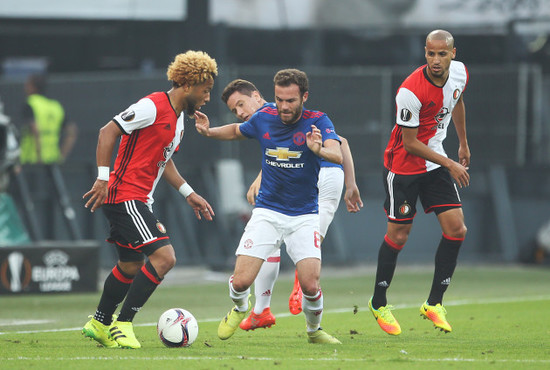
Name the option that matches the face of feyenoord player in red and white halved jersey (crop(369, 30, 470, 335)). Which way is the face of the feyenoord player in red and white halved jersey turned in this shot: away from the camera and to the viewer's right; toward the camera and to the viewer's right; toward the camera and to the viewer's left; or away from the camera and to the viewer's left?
toward the camera and to the viewer's left

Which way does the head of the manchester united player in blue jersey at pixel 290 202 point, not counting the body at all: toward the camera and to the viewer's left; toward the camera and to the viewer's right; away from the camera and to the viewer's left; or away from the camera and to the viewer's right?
toward the camera and to the viewer's left

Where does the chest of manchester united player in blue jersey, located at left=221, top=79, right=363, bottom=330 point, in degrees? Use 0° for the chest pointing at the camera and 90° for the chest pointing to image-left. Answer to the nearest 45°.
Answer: approximately 45°

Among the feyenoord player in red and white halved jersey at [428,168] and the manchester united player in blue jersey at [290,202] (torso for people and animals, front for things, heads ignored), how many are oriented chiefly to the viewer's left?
0

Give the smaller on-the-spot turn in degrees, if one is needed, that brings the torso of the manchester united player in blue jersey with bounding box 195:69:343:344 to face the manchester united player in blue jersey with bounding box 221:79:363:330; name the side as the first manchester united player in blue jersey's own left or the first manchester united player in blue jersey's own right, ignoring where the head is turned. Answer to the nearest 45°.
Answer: approximately 180°

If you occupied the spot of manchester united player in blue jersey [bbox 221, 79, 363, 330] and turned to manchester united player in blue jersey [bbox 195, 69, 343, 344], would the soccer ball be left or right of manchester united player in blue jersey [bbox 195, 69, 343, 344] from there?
right

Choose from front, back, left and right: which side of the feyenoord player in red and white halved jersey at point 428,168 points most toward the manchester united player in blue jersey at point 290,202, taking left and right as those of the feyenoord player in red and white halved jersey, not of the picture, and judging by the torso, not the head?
right

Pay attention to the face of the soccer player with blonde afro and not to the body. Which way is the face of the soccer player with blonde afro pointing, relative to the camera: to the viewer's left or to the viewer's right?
to the viewer's right

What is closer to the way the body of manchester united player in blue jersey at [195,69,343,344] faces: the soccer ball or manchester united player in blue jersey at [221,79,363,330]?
the soccer ball

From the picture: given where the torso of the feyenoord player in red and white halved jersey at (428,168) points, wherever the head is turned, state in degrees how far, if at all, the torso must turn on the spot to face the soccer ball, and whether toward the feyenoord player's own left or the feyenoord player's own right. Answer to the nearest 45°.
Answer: approximately 90° to the feyenoord player's own right

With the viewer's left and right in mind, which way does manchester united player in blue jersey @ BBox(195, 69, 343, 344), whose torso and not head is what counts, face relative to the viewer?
facing the viewer

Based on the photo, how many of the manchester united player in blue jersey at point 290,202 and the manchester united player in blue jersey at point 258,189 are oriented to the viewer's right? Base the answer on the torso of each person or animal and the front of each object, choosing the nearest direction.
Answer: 0

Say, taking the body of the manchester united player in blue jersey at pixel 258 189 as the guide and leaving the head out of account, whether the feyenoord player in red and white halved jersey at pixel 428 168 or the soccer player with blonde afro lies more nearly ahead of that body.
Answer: the soccer player with blonde afro
